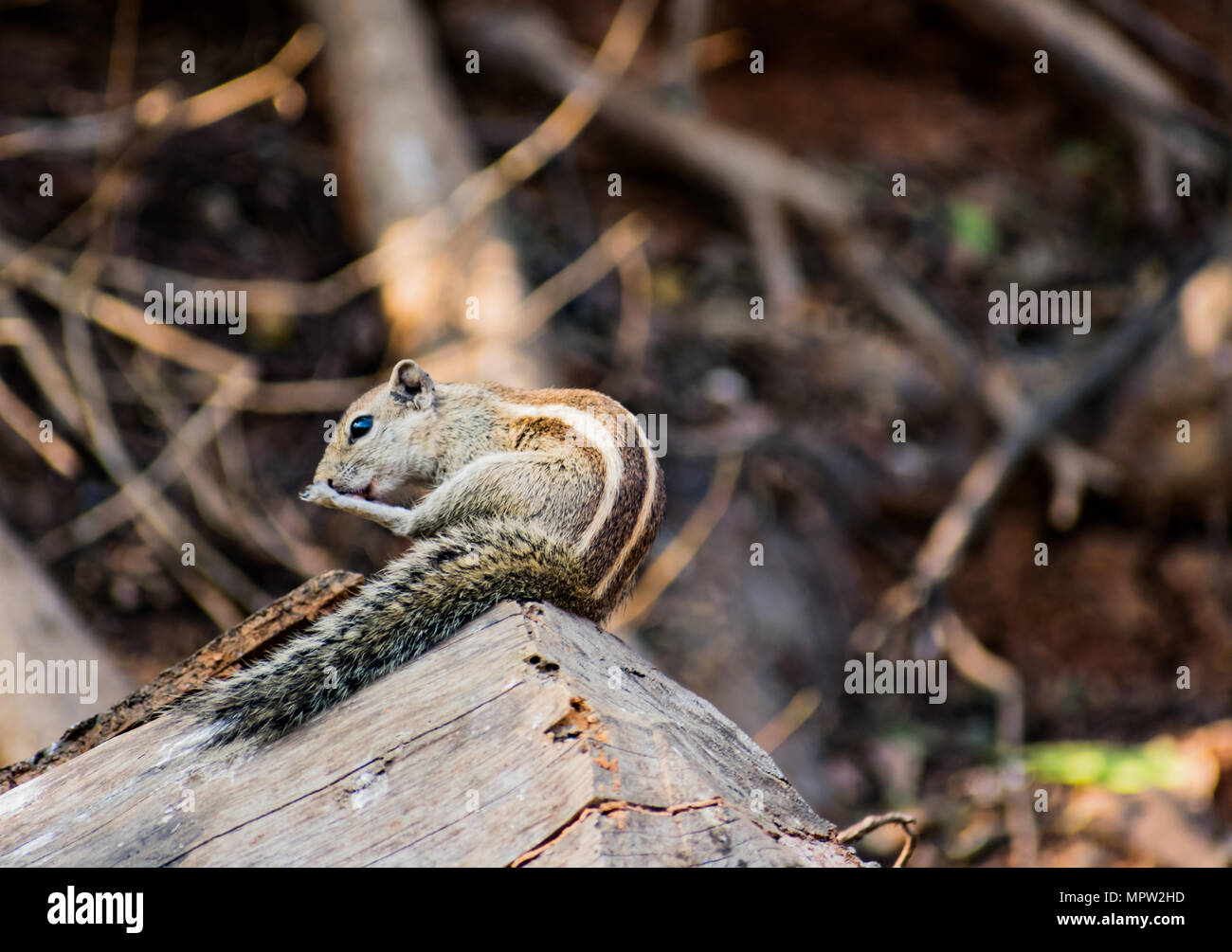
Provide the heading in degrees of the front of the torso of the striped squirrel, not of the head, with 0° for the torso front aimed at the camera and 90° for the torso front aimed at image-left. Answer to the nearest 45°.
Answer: approximately 90°
